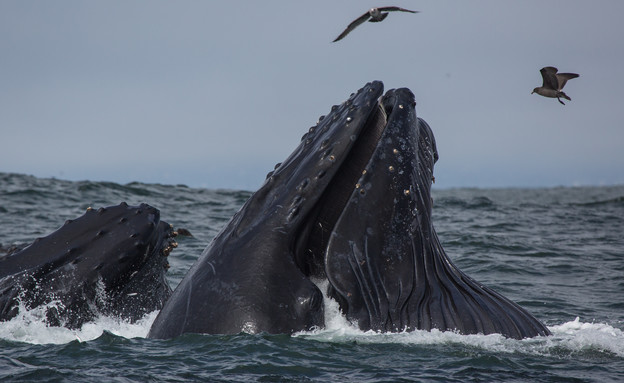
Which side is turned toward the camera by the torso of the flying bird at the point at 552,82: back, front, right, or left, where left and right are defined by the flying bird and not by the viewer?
left
